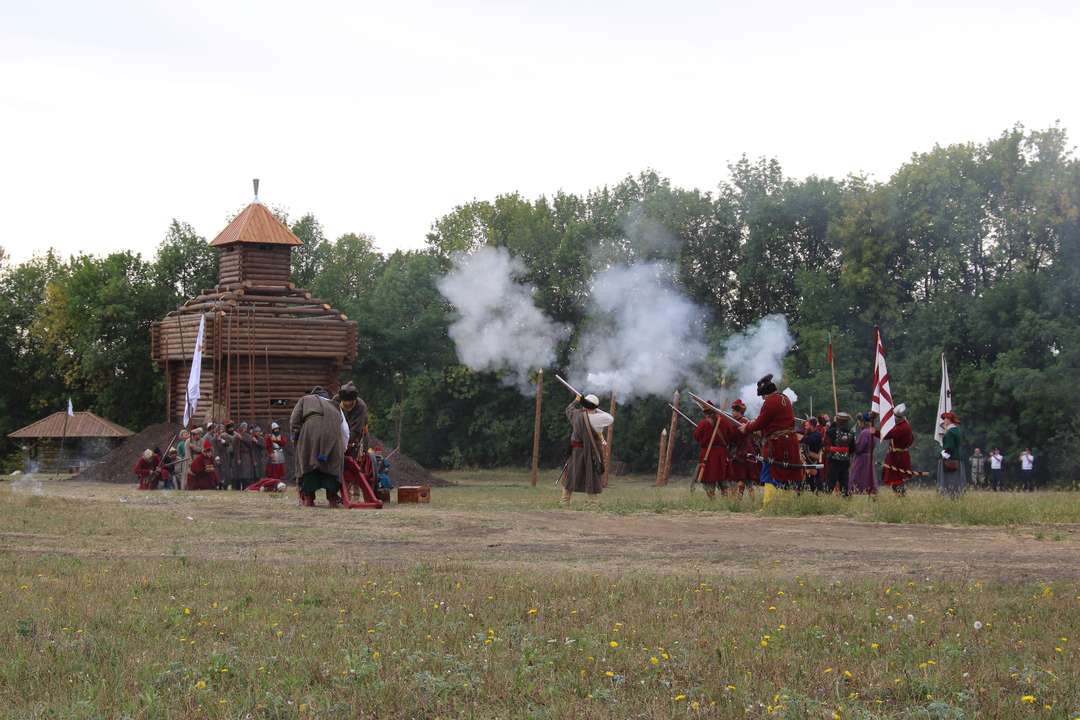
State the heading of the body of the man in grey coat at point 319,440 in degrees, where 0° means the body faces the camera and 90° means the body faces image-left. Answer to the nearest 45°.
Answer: approximately 180°

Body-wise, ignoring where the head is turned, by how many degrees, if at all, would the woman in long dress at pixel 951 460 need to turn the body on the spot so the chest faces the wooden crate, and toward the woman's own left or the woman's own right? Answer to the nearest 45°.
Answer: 0° — they already face it

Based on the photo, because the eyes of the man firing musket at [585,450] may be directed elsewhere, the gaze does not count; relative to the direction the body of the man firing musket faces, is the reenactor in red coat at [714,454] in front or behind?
behind

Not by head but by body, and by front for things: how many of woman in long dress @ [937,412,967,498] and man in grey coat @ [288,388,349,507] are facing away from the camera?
1

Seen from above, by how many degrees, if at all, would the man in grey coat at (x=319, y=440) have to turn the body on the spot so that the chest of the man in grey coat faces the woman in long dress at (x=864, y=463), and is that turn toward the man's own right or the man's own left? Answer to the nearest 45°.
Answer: approximately 90° to the man's own right

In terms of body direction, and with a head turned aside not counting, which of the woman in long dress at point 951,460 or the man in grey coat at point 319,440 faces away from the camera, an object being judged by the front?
the man in grey coat

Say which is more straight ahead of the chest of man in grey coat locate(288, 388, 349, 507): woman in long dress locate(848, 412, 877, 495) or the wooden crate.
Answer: the wooden crate

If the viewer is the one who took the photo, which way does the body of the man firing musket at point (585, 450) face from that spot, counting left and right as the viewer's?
facing away from the viewer and to the left of the viewer

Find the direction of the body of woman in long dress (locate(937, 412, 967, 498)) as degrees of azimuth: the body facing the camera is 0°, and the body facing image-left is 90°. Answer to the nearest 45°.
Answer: approximately 90°

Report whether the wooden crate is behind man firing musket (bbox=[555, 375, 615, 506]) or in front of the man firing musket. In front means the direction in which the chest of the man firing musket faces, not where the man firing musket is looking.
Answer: in front

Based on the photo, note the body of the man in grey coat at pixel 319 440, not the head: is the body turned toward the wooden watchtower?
yes
